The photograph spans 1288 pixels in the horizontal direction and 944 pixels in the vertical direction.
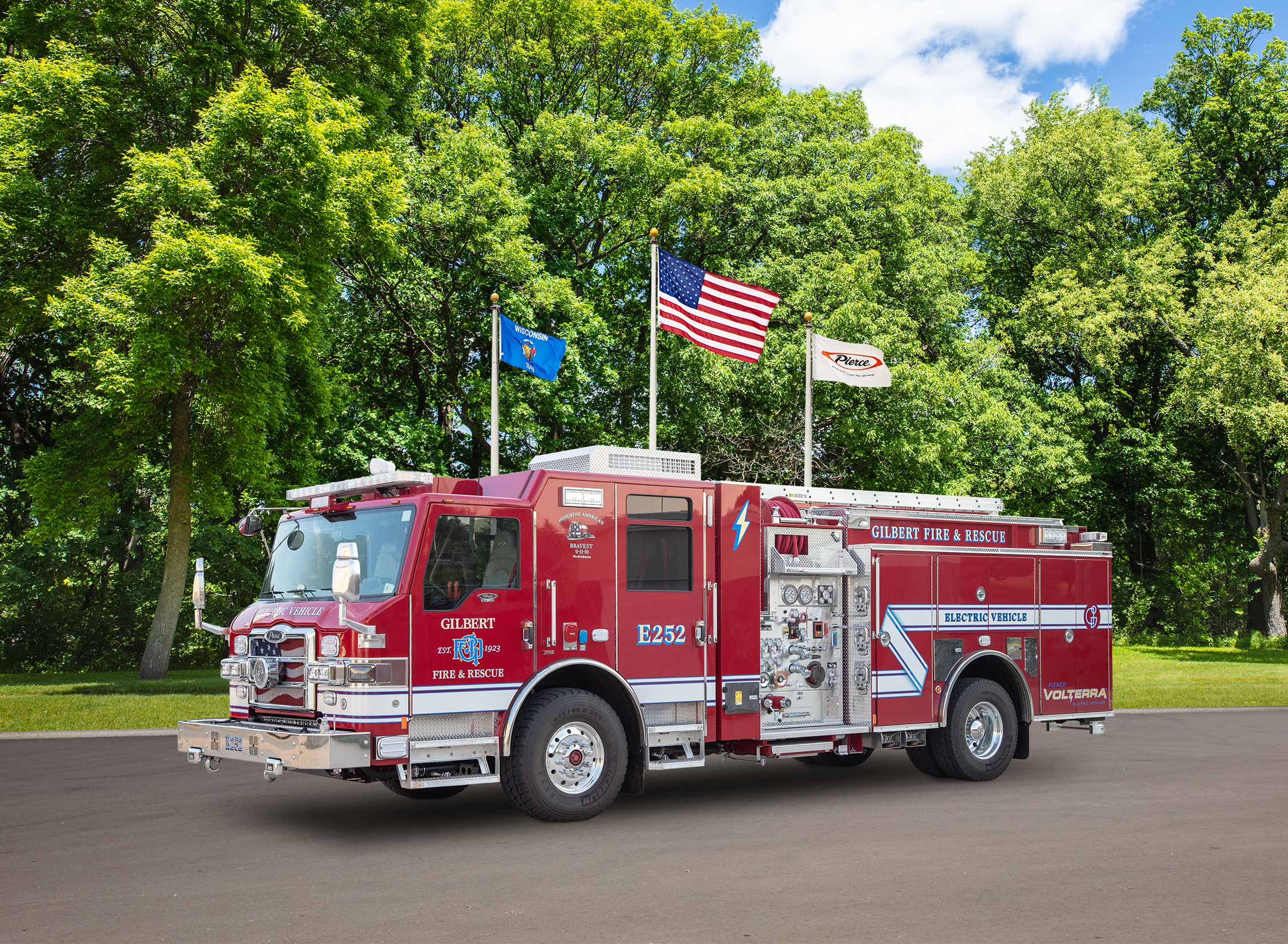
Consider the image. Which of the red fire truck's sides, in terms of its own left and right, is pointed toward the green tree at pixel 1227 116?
back

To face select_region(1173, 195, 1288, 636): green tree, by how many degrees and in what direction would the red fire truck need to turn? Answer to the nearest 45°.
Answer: approximately 180°

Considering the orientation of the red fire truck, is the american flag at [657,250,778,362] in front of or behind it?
behind

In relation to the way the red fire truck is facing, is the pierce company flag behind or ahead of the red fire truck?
behind

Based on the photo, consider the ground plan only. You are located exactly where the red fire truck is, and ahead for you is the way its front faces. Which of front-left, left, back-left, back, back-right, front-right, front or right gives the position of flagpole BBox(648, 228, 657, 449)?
back-right
